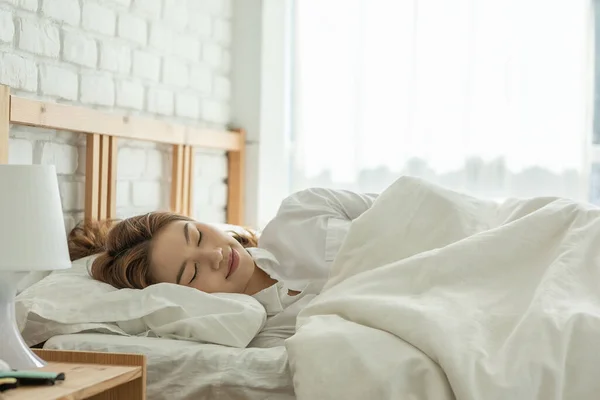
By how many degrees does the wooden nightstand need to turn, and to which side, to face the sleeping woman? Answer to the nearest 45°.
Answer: approximately 90° to its left

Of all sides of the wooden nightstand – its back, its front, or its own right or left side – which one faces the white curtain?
left

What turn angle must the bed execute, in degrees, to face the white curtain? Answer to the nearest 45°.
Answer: approximately 90° to its left

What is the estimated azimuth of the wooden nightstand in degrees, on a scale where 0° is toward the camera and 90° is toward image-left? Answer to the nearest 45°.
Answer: approximately 315°
